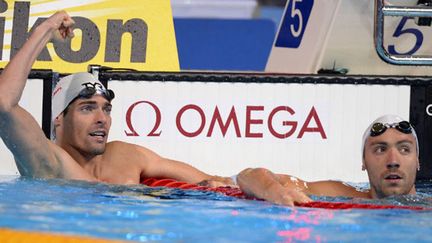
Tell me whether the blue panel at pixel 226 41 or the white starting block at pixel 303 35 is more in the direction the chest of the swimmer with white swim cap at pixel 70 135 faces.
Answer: the white starting block

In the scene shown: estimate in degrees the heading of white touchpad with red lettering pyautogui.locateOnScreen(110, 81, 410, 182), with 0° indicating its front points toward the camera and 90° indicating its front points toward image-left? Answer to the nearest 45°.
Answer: approximately 0°

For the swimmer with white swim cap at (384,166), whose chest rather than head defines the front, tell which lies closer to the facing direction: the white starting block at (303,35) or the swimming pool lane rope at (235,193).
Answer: the swimming pool lane rope

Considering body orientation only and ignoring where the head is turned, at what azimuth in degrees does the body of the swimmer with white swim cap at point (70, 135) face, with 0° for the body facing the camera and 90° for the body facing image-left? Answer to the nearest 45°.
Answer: approximately 315°
